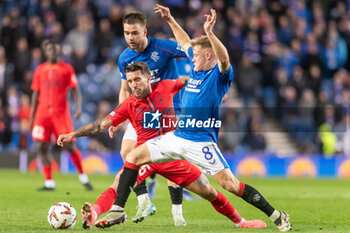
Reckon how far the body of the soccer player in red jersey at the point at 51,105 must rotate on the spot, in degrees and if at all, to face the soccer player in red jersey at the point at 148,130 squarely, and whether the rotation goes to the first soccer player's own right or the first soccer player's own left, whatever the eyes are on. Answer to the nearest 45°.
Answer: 0° — they already face them

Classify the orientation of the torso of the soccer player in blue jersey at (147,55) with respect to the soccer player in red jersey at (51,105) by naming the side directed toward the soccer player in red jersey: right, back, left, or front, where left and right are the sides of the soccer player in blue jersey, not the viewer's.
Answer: right

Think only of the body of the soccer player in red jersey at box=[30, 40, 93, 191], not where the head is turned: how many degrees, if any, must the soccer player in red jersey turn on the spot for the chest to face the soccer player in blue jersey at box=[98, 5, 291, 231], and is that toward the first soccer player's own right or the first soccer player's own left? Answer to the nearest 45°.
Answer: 0° — they already face them

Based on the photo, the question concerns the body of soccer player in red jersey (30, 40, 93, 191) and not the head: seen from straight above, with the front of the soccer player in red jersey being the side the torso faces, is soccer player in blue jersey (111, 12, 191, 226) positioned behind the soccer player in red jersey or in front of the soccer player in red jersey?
in front

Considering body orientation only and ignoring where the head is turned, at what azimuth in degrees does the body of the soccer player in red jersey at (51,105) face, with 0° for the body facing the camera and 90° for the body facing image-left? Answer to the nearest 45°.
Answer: approximately 0°

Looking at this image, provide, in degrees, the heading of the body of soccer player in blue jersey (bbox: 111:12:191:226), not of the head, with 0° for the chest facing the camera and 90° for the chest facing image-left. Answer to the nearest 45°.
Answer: approximately 45°

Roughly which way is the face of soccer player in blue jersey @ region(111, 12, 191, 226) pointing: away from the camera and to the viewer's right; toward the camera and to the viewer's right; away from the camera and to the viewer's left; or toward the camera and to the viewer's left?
toward the camera and to the viewer's left

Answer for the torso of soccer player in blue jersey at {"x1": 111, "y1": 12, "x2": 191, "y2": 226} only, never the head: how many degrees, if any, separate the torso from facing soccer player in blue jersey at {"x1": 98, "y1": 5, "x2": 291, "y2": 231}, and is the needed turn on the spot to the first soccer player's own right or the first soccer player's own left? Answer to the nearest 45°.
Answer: approximately 90° to the first soccer player's own left

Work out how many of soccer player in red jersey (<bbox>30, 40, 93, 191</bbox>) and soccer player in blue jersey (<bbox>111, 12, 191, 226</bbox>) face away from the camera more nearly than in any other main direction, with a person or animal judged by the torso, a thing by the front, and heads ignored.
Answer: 0

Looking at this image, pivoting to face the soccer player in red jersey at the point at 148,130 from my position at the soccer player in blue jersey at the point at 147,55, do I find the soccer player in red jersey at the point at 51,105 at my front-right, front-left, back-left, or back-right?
back-right
